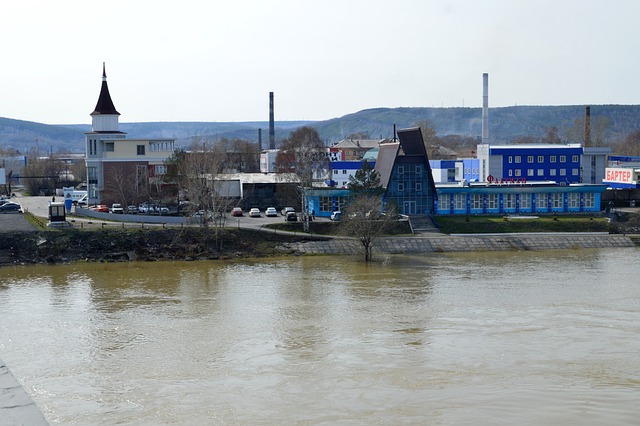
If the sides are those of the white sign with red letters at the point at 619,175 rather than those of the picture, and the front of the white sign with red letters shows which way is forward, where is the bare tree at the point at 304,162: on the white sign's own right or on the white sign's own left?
on the white sign's own right

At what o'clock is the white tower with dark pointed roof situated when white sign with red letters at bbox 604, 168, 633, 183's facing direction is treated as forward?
The white tower with dark pointed roof is roughly at 2 o'clock from the white sign with red letters.

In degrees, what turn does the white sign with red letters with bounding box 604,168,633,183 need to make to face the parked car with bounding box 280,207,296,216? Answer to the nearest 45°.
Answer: approximately 45° to its right

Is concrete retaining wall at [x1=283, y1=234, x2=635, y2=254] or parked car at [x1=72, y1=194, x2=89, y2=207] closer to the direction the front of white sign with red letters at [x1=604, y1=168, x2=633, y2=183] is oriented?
the concrete retaining wall

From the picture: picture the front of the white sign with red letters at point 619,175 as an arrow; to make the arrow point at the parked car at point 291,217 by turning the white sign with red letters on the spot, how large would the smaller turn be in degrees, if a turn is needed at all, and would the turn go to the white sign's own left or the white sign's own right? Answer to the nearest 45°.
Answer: approximately 45° to the white sign's own right

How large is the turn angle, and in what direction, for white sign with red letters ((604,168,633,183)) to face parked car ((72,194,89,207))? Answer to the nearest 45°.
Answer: approximately 45° to its right

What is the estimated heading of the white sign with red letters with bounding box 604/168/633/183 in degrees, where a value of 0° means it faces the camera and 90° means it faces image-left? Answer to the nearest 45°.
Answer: approximately 0°
